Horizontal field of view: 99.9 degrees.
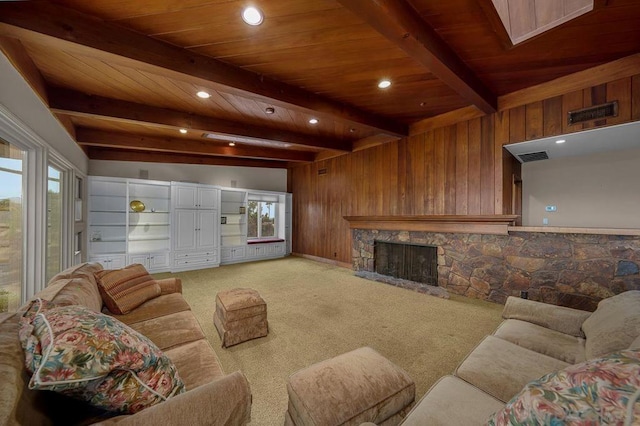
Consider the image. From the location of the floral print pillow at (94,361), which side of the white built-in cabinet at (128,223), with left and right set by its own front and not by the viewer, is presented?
front

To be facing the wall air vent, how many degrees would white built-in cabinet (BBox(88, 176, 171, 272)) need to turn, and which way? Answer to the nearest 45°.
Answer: approximately 45° to its left

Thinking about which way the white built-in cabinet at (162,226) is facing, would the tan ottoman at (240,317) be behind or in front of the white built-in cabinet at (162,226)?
in front

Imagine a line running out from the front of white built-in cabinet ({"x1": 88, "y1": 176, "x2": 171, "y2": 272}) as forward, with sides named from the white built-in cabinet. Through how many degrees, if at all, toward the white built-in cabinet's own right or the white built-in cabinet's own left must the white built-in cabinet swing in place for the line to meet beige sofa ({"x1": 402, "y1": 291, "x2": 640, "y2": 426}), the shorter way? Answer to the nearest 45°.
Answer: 0° — it already faces it

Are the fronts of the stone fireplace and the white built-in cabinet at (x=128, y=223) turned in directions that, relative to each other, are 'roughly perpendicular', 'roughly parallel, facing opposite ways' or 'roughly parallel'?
roughly perpendicular

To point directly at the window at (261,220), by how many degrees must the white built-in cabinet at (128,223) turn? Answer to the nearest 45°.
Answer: approximately 90° to its left

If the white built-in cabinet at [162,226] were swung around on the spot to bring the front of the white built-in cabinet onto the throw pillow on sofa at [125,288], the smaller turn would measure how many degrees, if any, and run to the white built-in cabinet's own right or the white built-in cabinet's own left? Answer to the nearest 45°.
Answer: approximately 45° to the white built-in cabinet's own right

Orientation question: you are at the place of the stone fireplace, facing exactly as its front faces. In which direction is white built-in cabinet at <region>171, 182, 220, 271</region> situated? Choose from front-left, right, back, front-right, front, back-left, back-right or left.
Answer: right

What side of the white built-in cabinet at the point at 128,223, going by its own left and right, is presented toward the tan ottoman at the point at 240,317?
front
